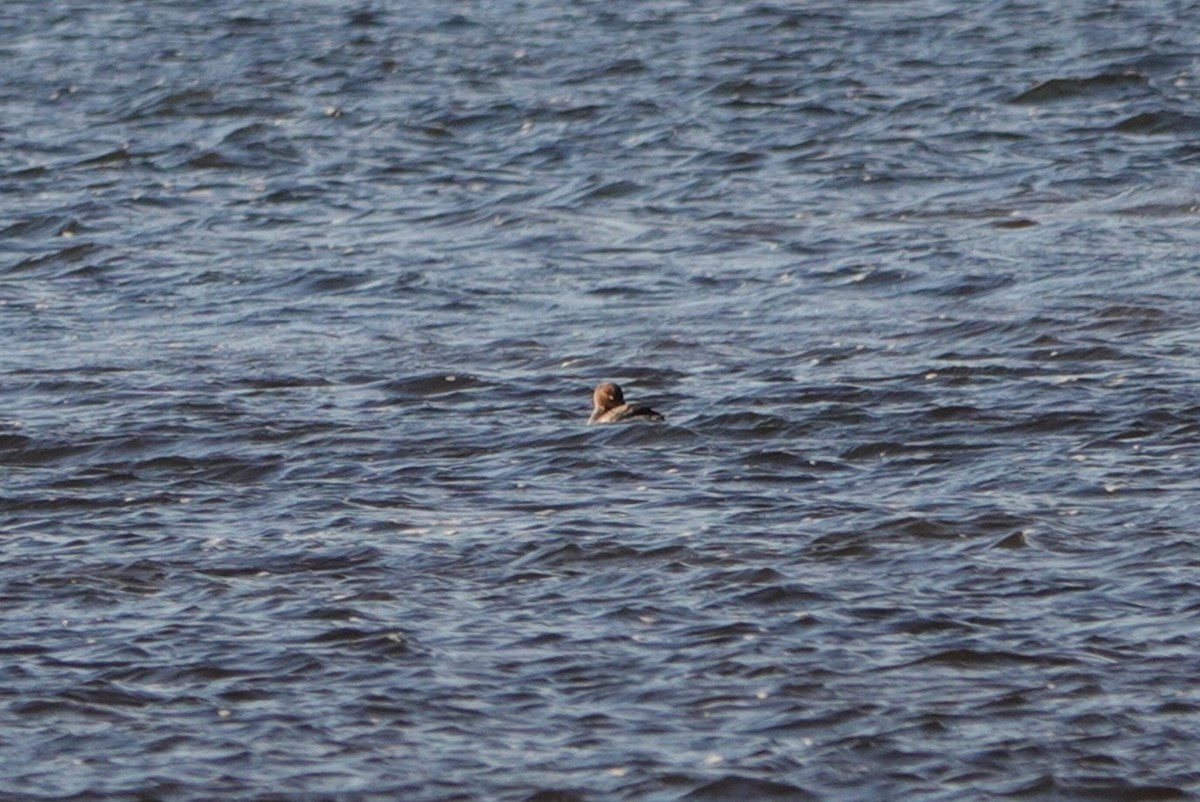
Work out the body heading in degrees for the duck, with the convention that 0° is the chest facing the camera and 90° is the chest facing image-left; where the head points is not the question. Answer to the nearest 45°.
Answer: approximately 90°
